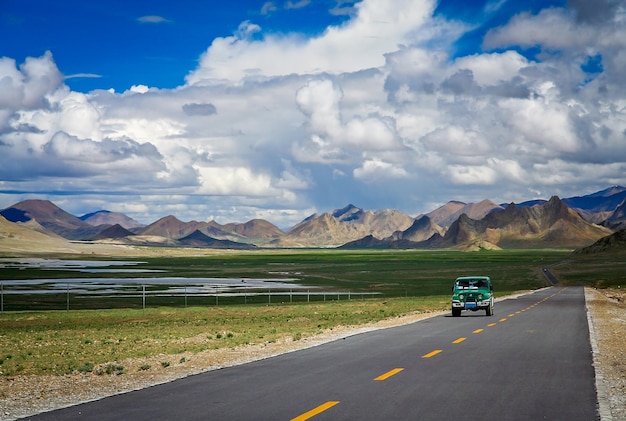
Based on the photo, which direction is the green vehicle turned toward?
toward the camera
